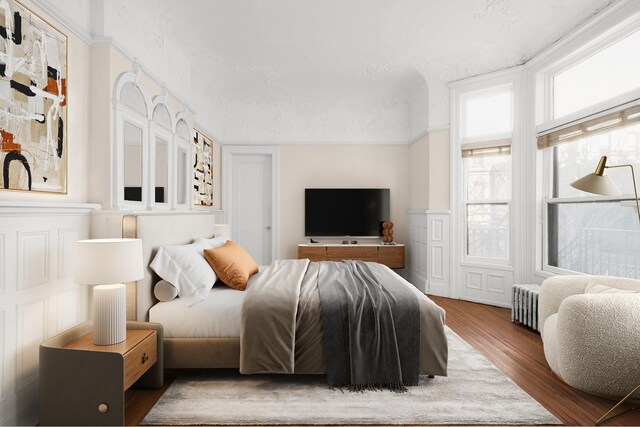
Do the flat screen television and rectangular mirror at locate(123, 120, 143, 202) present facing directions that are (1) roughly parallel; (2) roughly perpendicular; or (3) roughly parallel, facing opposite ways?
roughly perpendicular

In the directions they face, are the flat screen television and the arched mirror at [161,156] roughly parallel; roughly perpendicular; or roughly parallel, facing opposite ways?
roughly perpendicular

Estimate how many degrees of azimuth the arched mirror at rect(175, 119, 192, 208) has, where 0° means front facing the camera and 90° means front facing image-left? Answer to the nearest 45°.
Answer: approximately 315°

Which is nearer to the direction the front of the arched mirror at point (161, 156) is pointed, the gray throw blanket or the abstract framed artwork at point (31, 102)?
the gray throw blanket

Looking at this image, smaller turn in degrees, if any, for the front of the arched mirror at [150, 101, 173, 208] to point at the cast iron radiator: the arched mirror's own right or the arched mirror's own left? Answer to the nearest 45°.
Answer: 0° — it already faces it

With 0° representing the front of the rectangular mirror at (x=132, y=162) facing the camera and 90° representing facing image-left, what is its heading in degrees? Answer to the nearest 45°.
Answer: approximately 315°

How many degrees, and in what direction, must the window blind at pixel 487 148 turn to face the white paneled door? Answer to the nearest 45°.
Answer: approximately 45° to its right

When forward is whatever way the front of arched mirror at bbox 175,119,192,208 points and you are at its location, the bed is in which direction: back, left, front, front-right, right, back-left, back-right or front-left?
front-right

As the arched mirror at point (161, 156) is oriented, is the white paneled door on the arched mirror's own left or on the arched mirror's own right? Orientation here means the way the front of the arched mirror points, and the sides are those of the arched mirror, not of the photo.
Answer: on the arched mirror's own left

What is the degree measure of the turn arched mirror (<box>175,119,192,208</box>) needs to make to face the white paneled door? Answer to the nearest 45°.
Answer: approximately 90° to its left
